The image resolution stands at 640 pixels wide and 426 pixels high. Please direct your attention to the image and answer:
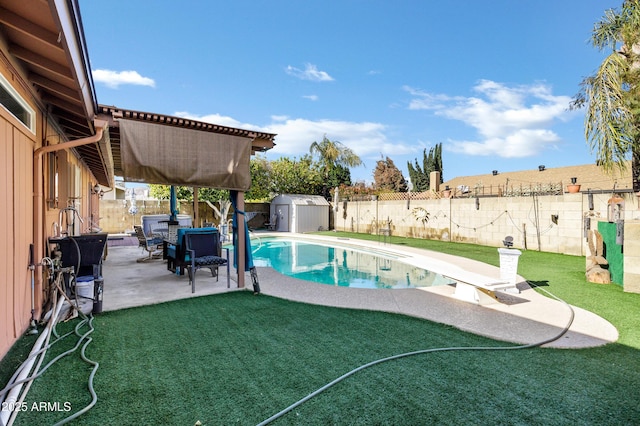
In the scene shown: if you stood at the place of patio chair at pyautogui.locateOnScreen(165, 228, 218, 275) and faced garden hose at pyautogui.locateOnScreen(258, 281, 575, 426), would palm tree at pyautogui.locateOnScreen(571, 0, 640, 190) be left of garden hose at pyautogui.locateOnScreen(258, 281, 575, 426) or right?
left

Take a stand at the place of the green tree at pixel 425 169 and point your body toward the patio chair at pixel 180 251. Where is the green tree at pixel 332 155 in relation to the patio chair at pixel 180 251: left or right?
right

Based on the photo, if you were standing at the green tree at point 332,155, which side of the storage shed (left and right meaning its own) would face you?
back

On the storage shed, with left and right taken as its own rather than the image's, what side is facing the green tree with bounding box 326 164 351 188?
back

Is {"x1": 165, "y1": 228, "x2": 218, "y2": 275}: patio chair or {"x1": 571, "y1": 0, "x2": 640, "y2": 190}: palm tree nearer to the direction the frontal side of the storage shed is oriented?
the patio chair

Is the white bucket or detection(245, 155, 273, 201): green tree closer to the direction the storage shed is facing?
the white bucket

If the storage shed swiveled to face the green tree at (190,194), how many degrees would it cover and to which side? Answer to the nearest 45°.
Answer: approximately 45° to its right

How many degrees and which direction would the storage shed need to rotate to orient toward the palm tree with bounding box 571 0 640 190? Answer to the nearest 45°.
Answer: approximately 90° to its left

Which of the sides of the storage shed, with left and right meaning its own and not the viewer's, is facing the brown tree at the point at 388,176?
back

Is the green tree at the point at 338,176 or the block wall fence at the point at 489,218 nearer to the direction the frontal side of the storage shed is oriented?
the block wall fence

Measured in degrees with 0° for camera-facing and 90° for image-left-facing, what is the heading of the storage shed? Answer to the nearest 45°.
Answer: approximately 45°

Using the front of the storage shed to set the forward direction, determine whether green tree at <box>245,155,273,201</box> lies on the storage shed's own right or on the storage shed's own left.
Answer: on the storage shed's own right

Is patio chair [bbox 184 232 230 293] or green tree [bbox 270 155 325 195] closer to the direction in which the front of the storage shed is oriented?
the patio chair
